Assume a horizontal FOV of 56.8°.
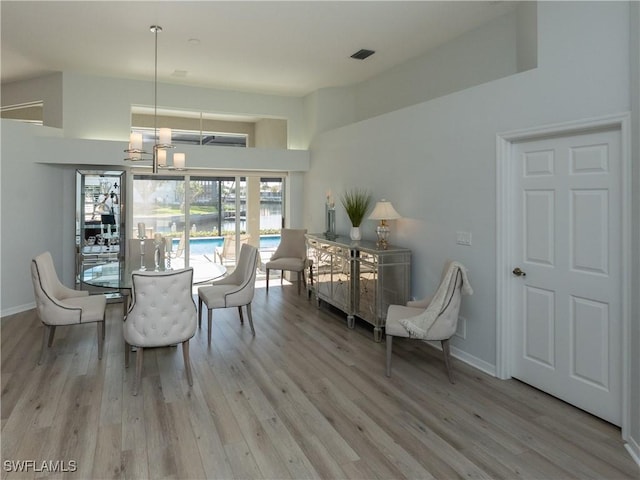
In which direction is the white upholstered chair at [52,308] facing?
to the viewer's right

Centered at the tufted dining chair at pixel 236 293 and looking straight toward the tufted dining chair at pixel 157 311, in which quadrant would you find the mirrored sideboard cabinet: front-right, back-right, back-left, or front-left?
back-left

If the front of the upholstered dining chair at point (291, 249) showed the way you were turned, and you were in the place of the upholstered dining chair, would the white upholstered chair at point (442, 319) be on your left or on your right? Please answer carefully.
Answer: on your left

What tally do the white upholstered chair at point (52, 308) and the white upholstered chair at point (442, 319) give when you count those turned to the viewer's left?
1

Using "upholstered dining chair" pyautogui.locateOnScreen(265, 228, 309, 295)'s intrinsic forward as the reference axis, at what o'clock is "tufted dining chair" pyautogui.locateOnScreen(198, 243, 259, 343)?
"tufted dining chair" pyautogui.locateOnScreen(198, 243, 259, 343) is roughly at 11 o'clock from "upholstered dining chair" pyautogui.locateOnScreen(265, 228, 309, 295).

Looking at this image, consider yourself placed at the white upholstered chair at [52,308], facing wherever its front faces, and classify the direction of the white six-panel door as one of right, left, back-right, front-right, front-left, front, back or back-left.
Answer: front-right

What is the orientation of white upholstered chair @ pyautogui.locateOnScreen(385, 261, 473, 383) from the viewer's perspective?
to the viewer's left

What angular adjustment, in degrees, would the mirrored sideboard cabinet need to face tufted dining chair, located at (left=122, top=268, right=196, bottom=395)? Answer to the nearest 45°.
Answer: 0° — it already faces it

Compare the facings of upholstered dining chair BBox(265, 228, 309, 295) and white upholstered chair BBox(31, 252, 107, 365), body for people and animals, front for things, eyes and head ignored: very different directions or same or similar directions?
very different directions

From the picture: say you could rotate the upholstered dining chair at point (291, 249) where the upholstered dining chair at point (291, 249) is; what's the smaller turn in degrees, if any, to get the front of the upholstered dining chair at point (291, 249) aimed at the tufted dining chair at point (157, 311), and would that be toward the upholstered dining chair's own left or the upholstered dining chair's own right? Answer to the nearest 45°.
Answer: approximately 45° to the upholstered dining chair's own left

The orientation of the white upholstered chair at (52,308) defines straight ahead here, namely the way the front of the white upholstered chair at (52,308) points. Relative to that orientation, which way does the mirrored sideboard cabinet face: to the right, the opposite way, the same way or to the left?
the opposite way
